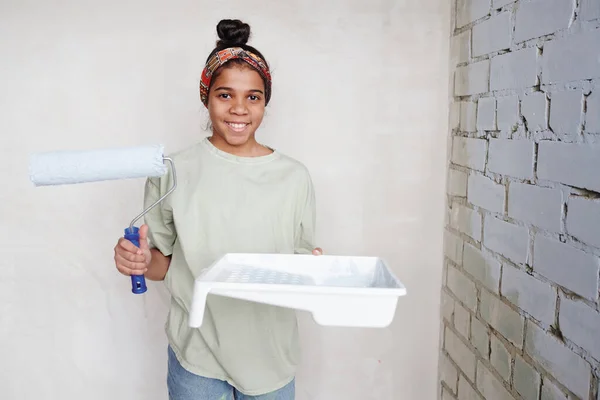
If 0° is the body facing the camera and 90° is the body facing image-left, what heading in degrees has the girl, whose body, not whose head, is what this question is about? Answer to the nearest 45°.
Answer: approximately 0°
